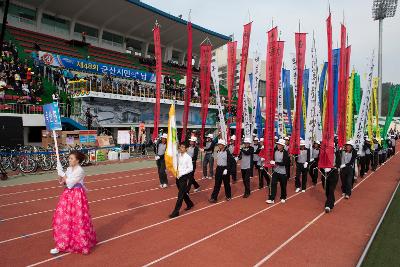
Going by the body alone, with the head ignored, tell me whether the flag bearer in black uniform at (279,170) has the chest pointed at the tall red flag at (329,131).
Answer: no

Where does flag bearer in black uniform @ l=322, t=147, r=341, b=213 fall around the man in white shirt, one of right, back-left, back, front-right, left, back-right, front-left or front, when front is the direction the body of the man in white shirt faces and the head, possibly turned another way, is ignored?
back-left

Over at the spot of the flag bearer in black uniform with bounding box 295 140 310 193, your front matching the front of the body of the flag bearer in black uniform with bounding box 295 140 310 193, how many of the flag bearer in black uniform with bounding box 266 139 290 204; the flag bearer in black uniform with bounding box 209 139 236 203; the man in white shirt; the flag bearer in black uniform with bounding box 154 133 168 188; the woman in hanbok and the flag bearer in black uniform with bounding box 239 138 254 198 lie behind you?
0

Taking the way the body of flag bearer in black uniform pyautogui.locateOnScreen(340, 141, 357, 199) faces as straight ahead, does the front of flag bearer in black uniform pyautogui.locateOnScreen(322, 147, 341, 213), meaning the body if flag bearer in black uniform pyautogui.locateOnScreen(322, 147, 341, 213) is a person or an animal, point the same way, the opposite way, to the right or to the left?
the same way

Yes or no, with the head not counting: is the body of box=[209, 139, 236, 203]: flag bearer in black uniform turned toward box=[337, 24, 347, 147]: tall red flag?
no

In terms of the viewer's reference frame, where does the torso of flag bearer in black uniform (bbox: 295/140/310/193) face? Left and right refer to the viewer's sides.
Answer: facing the viewer and to the left of the viewer

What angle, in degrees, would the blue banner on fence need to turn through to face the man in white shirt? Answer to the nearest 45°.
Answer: approximately 45° to its right

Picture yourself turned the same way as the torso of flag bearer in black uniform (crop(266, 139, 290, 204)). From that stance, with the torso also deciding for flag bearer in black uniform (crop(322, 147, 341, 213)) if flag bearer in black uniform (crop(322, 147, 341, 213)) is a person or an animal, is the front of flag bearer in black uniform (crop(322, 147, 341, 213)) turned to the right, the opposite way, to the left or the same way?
the same way

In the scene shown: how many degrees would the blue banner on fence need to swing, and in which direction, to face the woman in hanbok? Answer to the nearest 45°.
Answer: approximately 45° to its right

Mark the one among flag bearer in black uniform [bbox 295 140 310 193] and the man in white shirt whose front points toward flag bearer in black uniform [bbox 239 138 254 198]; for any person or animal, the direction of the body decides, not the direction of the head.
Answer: flag bearer in black uniform [bbox 295 140 310 193]

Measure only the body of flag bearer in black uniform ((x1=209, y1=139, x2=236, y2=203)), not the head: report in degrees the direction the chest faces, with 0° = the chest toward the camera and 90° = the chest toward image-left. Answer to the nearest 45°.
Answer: approximately 45°

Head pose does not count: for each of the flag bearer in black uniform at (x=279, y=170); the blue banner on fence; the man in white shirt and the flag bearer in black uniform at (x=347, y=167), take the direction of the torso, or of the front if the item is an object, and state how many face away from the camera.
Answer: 0

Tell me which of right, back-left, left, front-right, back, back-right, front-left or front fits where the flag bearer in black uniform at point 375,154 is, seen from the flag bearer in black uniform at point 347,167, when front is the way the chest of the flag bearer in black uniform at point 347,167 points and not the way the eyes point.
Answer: back-right

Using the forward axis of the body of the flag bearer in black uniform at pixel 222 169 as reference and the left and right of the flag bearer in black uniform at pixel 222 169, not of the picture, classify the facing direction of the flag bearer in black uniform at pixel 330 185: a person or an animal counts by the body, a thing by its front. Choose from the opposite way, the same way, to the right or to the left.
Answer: the same way

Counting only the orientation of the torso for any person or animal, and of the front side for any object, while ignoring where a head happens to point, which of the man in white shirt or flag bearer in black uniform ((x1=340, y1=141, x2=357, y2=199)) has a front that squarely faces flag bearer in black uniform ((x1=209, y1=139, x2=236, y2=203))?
flag bearer in black uniform ((x1=340, y1=141, x2=357, y2=199))

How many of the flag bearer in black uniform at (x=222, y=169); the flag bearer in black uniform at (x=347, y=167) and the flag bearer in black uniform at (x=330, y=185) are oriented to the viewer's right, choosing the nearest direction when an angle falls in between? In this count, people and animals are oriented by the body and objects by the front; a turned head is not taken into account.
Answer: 0

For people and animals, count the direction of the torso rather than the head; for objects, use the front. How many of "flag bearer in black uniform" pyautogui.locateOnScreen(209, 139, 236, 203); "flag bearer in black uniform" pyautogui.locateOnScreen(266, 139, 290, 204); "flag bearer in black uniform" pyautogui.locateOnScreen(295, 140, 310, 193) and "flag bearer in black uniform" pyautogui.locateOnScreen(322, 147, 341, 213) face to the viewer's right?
0

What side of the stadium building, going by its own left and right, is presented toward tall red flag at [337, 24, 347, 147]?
front

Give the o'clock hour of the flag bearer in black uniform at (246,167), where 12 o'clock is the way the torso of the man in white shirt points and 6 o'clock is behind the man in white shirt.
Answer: The flag bearer in black uniform is roughly at 6 o'clock from the man in white shirt.

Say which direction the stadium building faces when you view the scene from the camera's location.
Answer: facing the viewer and to the right of the viewer

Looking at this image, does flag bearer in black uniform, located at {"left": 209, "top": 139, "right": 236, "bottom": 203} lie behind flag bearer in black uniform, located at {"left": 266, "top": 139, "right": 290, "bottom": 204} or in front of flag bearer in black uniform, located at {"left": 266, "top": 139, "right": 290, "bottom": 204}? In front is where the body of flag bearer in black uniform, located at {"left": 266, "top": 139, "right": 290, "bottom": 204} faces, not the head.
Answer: in front
